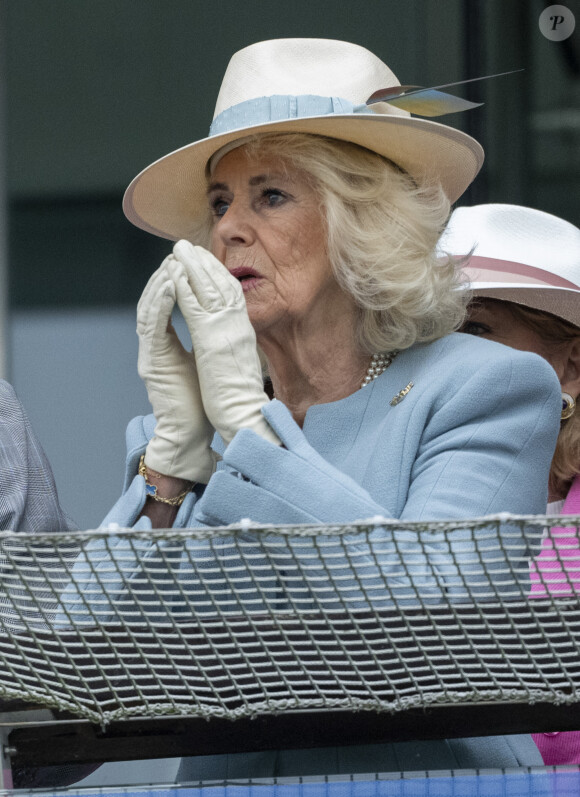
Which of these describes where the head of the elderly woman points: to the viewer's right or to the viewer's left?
to the viewer's left

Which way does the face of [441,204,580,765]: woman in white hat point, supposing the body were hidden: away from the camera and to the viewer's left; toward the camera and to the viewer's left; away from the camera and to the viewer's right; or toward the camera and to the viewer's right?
toward the camera and to the viewer's left

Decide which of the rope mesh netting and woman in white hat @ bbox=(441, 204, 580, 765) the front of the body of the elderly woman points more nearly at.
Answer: the rope mesh netting

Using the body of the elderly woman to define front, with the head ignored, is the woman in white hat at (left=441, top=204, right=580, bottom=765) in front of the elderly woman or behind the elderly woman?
behind

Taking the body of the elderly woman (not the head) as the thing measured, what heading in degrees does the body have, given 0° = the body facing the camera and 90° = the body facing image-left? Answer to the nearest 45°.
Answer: approximately 45°
